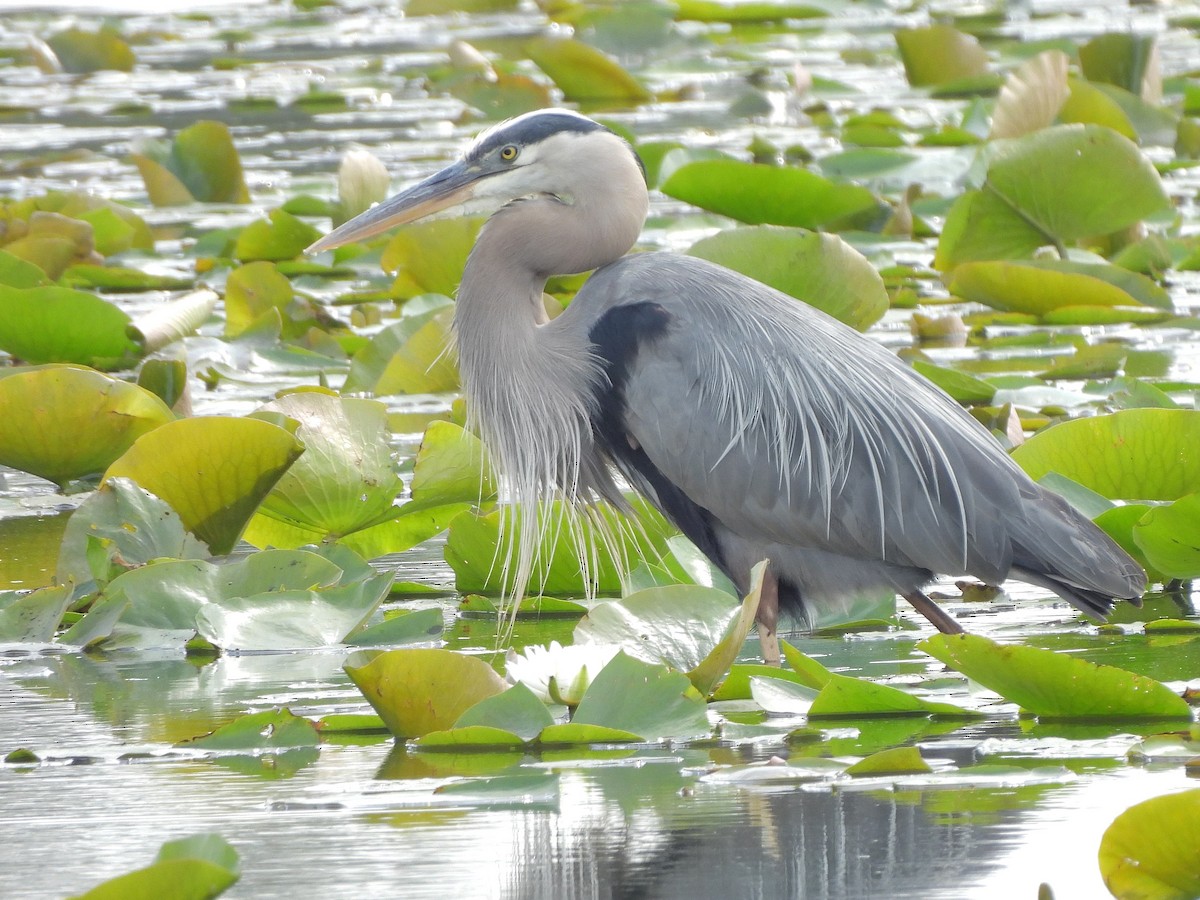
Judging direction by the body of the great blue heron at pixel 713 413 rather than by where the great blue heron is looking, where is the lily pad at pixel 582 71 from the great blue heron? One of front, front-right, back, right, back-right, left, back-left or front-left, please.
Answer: right

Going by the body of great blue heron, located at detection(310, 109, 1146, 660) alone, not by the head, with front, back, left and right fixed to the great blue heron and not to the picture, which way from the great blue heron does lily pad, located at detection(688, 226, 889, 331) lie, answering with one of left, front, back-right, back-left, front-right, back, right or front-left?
right

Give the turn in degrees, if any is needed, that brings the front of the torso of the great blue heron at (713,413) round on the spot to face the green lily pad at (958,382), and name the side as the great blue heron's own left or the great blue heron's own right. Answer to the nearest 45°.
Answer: approximately 135° to the great blue heron's own right

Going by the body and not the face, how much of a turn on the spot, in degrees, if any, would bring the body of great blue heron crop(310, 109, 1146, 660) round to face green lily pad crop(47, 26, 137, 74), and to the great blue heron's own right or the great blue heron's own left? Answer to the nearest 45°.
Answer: approximately 45° to the great blue heron's own right

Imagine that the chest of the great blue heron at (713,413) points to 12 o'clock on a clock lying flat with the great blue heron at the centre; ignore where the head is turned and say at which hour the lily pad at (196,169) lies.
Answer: The lily pad is roughly at 2 o'clock from the great blue heron.

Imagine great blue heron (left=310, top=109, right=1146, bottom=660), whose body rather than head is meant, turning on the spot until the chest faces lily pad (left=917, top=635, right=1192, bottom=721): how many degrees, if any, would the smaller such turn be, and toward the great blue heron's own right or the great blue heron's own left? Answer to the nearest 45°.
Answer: approximately 135° to the great blue heron's own left

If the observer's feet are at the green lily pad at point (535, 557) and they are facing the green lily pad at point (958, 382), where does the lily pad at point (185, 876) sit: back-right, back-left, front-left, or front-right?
back-right

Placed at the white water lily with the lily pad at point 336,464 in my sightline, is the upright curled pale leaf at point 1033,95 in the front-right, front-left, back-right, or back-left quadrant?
front-right

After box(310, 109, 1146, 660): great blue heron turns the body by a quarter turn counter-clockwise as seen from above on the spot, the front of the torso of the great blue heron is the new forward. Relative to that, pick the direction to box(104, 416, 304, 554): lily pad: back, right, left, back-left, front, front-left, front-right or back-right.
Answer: right

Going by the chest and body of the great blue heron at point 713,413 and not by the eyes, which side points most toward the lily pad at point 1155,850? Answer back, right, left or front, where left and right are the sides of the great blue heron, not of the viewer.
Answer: left

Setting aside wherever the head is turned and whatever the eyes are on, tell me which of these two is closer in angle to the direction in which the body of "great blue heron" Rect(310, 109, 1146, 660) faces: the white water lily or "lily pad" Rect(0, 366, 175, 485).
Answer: the lily pad

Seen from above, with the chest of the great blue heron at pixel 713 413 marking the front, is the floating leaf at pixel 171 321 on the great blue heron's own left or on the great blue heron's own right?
on the great blue heron's own right

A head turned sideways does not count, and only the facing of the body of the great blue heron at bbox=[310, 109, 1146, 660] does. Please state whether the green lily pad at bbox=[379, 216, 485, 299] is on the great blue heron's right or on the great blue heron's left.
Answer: on the great blue heron's right

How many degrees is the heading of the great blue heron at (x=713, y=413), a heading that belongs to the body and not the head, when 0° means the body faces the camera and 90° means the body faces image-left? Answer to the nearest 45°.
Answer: approximately 90°

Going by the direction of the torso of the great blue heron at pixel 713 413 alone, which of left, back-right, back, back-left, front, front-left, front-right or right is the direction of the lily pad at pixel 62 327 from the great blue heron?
front-right
